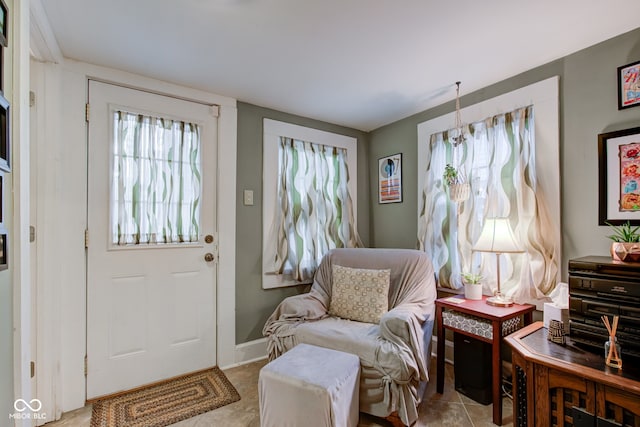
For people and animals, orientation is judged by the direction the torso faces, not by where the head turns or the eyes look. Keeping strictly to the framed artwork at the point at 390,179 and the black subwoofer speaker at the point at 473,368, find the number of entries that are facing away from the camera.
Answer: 0

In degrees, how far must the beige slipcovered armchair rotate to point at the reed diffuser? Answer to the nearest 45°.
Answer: approximately 90° to its left

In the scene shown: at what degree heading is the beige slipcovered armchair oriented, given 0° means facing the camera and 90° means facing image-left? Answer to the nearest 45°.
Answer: approximately 45°

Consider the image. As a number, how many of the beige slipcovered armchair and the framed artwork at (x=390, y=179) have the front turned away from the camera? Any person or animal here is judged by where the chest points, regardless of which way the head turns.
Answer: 0

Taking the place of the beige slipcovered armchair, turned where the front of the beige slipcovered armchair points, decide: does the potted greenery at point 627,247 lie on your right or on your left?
on your left

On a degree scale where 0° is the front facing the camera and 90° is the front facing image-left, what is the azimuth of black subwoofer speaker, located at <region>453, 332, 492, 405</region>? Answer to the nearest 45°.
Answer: approximately 45°

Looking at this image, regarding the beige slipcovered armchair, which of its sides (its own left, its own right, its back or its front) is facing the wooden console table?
left

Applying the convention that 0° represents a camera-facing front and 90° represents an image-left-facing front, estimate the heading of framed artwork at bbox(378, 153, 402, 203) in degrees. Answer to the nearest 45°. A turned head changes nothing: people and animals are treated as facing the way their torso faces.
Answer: approximately 45°
